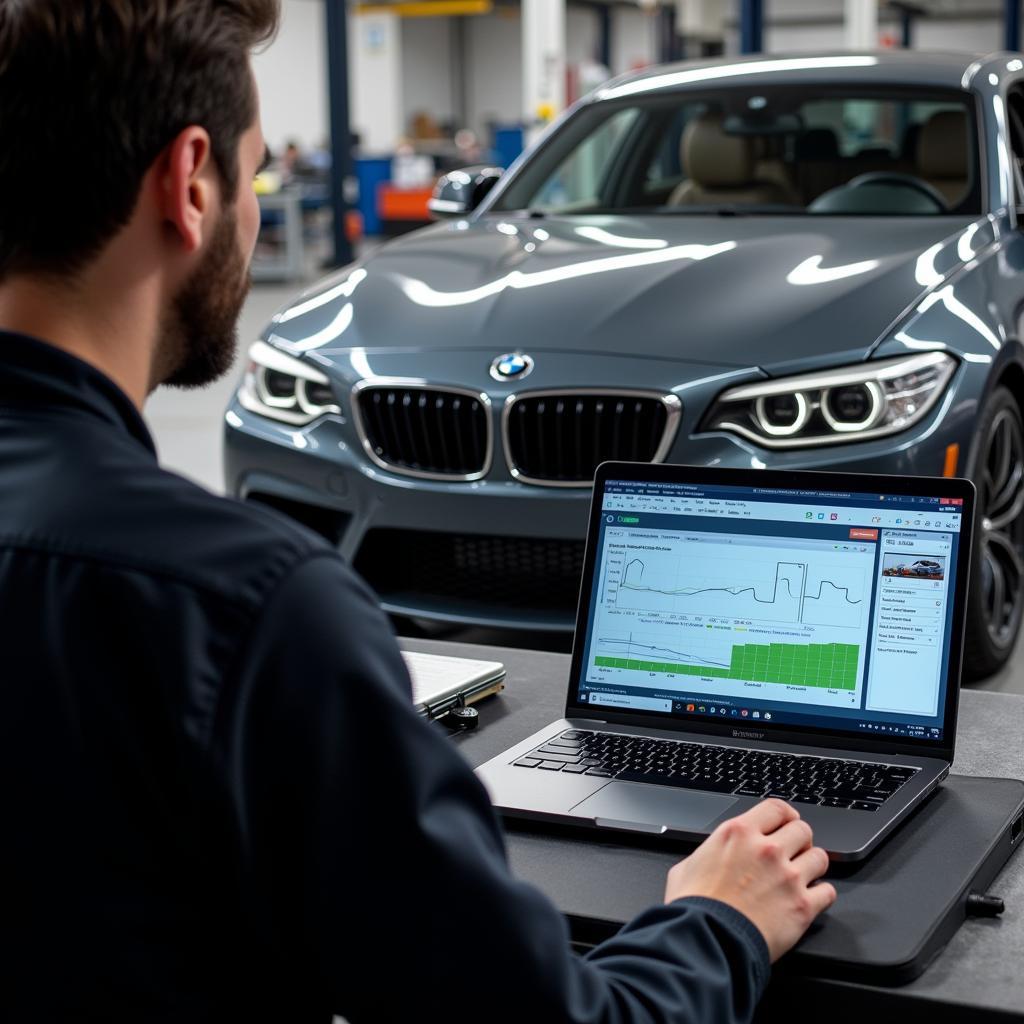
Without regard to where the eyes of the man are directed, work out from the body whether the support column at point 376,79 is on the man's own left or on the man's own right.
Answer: on the man's own left

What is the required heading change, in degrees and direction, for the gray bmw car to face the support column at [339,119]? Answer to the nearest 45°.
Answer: approximately 135° to its right

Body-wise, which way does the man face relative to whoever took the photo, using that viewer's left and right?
facing away from the viewer and to the right of the viewer

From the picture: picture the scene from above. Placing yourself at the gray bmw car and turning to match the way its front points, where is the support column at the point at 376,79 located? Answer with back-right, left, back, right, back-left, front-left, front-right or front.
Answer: back-right

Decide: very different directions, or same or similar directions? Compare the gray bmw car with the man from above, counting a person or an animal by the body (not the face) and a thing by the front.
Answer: very different directions

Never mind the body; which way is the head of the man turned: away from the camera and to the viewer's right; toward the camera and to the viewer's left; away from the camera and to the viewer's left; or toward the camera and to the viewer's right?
away from the camera and to the viewer's right

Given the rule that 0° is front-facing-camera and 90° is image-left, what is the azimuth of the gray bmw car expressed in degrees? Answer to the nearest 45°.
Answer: approximately 45°

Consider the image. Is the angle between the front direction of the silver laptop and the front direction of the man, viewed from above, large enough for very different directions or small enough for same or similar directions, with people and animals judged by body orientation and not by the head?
very different directions

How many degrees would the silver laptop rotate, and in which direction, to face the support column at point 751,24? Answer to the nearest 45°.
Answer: approximately 135° to its right

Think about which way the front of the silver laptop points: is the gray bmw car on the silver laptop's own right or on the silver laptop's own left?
on the silver laptop's own right

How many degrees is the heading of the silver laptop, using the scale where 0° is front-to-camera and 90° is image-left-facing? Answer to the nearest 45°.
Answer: approximately 45°
